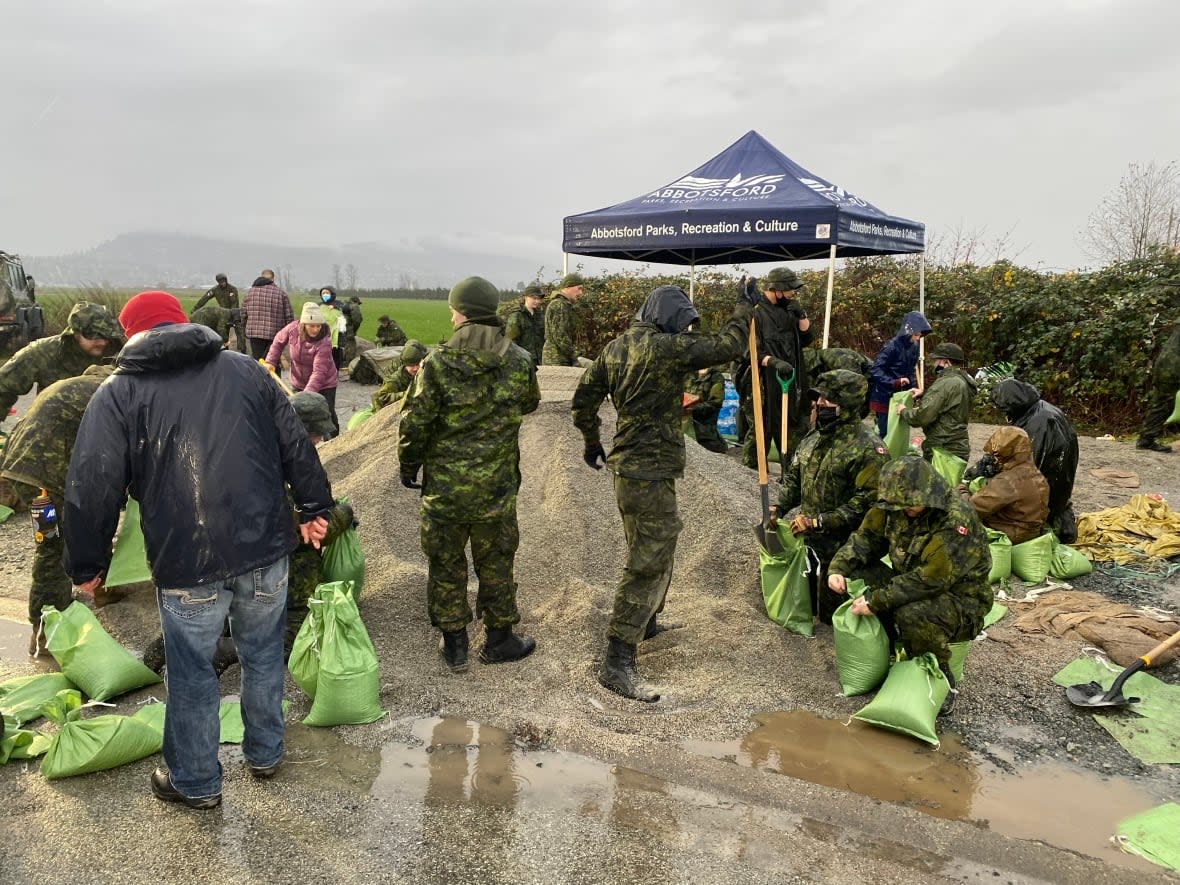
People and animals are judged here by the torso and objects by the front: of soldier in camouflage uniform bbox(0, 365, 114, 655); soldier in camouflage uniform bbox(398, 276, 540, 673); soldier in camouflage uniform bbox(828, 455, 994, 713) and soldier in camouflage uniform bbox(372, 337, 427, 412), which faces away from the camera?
soldier in camouflage uniform bbox(398, 276, 540, 673)

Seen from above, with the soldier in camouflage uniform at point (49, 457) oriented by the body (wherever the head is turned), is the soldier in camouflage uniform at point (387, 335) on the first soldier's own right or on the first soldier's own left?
on the first soldier's own left

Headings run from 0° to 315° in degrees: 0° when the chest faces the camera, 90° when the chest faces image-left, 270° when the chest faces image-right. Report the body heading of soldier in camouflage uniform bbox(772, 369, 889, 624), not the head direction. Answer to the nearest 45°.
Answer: approximately 45°

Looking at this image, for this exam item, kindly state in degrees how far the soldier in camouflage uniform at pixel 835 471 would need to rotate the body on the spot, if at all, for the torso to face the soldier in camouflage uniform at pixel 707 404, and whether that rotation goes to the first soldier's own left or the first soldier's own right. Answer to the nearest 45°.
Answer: approximately 90° to the first soldier's own right

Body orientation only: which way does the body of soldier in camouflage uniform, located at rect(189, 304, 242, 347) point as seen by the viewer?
to the viewer's right

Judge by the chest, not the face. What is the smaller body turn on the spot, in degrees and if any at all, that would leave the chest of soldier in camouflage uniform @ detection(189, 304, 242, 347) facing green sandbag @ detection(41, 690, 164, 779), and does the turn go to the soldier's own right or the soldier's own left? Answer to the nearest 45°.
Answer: approximately 90° to the soldier's own right

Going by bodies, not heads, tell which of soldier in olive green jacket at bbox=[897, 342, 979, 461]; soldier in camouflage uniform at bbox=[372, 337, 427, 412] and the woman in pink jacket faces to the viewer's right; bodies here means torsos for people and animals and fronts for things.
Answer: soldier in camouflage uniform at bbox=[372, 337, 427, 412]

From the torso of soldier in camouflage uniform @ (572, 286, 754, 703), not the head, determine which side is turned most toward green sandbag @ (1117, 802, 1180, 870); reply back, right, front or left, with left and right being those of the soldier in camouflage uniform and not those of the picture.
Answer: right

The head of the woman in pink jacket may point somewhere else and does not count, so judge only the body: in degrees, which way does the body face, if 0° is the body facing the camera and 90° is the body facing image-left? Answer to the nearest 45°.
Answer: approximately 0°
